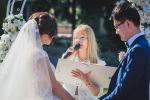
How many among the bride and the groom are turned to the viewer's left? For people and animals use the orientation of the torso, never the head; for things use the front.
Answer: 1

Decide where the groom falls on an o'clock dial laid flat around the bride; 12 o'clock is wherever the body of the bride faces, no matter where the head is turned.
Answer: The groom is roughly at 2 o'clock from the bride.

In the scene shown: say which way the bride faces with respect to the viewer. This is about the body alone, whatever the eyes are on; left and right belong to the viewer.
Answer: facing away from the viewer and to the right of the viewer

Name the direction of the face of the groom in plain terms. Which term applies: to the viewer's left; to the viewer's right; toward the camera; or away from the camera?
to the viewer's left

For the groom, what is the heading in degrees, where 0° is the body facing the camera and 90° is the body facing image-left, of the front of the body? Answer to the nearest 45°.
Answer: approximately 90°

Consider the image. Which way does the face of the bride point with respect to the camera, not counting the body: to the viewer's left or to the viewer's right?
to the viewer's right
